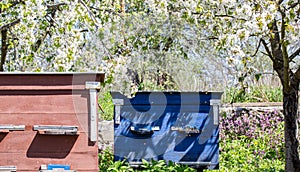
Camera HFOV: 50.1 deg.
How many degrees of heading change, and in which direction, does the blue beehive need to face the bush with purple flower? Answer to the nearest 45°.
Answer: approximately 135° to its left

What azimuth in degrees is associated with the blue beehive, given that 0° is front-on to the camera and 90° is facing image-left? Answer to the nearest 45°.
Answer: approximately 0°
